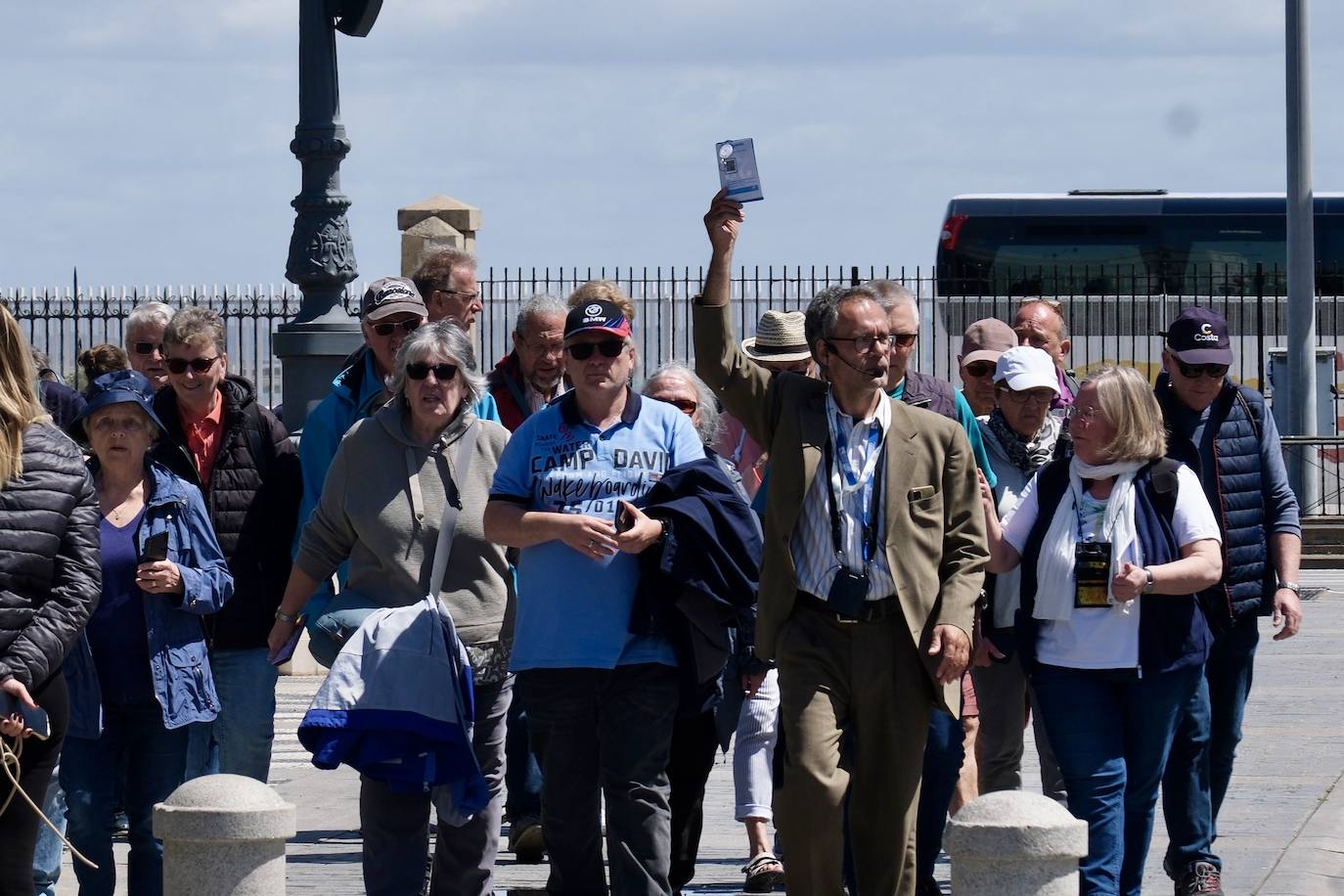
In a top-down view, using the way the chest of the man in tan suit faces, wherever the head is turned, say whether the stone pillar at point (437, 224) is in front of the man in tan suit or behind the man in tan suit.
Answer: behind

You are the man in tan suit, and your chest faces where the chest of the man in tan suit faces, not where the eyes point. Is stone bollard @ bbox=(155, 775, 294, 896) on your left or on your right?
on your right

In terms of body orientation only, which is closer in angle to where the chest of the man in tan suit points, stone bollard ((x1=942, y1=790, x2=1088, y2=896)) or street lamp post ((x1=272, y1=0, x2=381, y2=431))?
the stone bollard

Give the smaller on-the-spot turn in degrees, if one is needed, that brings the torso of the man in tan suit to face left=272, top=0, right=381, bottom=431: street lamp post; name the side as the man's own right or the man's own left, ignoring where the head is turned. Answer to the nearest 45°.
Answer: approximately 135° to the man's own right

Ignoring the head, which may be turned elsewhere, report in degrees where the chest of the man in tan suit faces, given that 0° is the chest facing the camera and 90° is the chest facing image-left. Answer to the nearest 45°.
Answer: approximately 0°

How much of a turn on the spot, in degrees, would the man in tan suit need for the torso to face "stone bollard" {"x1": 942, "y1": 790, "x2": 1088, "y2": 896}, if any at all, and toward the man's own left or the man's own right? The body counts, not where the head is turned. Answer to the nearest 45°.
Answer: approximately 45° to the man's own left

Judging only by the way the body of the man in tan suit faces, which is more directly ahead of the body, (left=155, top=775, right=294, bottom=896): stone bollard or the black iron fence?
the stone bollard

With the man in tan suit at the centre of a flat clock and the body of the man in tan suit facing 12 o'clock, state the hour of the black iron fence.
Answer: The black iron fence is roughly at 6 o'clock from the man in tan suit.
